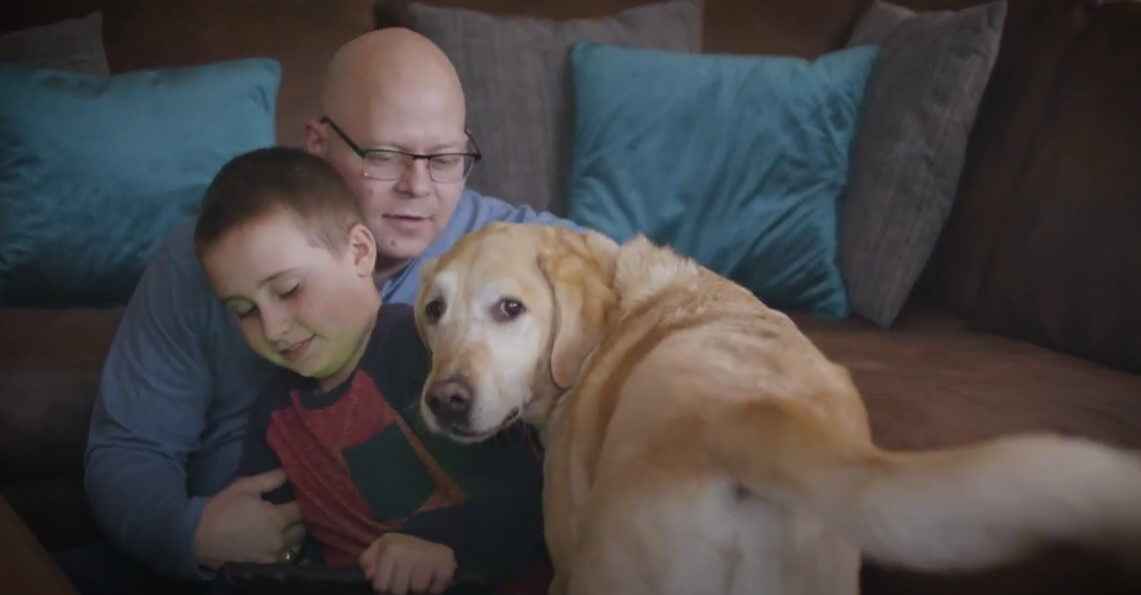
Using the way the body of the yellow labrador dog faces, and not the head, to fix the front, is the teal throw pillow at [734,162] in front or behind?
in front

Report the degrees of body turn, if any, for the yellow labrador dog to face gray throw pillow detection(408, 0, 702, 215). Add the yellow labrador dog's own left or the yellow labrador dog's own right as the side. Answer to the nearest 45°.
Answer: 0° — it already faces it

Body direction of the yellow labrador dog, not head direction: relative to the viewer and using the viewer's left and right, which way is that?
facing away from the viewer and to the left of the viewer

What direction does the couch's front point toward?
toward the camera

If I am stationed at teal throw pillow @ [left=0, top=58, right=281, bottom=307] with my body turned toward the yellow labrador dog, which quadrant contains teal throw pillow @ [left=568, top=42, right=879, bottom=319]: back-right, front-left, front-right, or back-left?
front-left

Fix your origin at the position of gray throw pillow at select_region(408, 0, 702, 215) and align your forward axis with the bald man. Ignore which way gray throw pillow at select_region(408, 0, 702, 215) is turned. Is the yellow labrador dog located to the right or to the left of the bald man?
left

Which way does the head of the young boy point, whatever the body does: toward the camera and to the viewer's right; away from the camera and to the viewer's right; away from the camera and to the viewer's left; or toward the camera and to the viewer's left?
toward the camera and to the viewer's left

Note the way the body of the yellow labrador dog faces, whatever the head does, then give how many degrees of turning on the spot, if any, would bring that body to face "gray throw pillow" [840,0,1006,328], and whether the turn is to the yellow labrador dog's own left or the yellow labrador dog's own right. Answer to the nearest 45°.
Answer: approximately 45° to the yellow labrador dog's own right

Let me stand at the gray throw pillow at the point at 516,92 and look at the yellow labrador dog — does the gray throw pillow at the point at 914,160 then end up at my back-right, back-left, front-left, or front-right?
front-left
